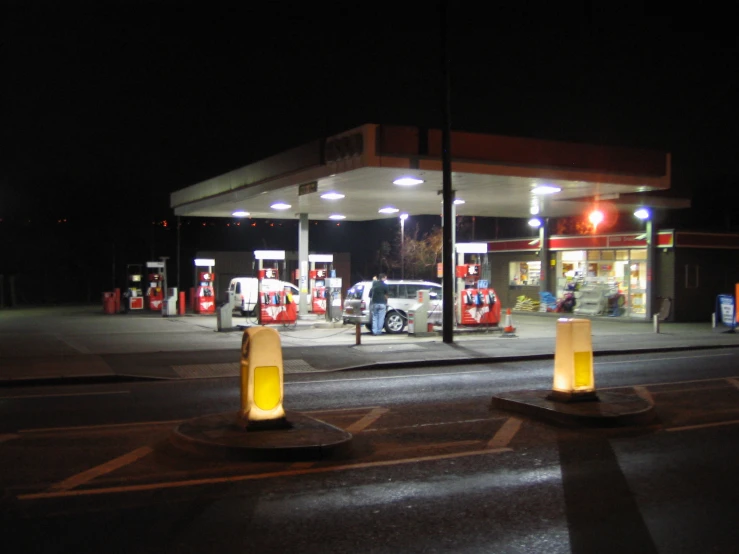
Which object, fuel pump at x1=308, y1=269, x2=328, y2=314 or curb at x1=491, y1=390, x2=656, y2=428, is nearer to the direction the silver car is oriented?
the fuel pump

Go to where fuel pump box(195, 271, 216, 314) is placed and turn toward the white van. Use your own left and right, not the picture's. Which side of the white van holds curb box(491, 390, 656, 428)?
right

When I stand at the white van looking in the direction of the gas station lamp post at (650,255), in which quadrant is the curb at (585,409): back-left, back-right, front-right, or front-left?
front-right
